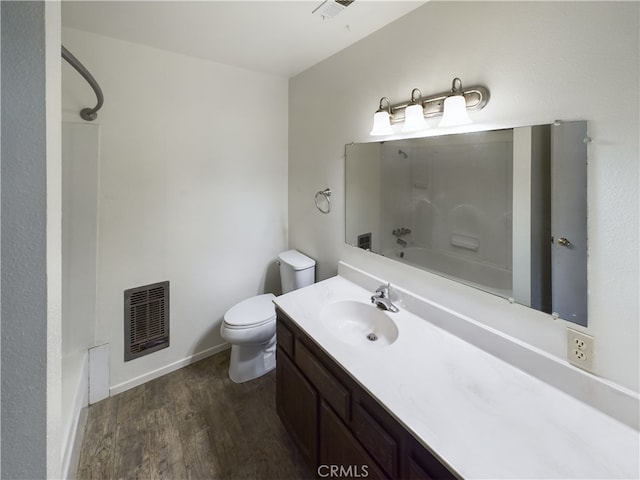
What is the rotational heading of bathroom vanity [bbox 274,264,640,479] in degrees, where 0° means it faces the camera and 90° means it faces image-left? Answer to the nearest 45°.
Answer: approximately 45°

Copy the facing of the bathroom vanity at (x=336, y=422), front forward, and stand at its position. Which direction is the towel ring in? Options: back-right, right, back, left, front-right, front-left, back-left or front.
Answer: back-right

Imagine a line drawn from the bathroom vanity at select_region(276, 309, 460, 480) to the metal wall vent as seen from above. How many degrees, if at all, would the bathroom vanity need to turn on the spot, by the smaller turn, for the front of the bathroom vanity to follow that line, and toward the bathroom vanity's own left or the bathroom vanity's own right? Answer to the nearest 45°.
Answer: approximately 90° to the bathroom vanity's own right

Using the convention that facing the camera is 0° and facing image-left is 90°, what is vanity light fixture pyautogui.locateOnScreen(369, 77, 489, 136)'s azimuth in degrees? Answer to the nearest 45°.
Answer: approximately 45°

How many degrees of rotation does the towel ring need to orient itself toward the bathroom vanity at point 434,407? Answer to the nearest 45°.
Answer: approximately 45° to its left
